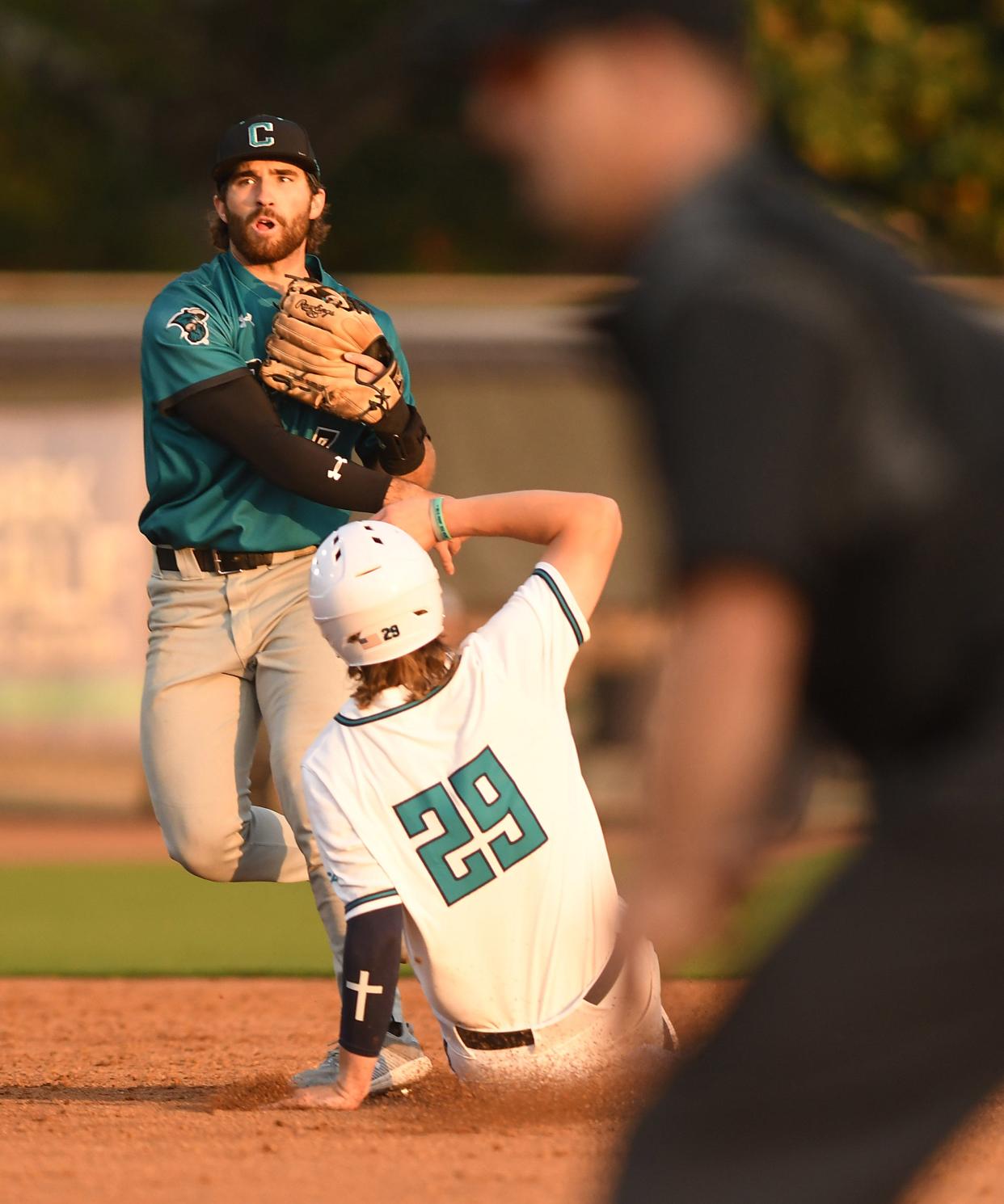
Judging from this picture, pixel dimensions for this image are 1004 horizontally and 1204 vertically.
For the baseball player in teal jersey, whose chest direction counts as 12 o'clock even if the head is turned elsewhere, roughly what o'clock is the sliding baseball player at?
The sliding baseball player is roughly at 11 o'clock from the baseball player in teal jersey.

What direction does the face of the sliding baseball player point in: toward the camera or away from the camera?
away from the camera

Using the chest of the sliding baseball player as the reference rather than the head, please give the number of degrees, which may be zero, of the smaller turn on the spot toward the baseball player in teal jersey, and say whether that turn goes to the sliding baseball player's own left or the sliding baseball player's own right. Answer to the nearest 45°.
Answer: approximately 45° to the sliding baseball player's own left

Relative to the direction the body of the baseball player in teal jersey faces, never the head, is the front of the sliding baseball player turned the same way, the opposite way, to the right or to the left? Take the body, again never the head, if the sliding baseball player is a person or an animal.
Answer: the opposite way

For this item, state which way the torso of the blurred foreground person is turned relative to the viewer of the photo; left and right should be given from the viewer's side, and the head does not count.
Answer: facing to the left of the viewer

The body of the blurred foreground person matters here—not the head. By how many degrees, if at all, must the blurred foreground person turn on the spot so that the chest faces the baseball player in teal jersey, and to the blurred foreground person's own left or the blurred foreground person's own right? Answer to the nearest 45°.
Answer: approximately 45° to the blurred foreground person's own right

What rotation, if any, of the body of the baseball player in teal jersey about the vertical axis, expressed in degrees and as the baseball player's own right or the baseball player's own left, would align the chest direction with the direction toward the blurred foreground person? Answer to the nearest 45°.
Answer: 0° — they already face them

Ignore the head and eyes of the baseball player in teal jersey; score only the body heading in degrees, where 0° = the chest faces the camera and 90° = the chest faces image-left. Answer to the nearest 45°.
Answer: approximately 0°

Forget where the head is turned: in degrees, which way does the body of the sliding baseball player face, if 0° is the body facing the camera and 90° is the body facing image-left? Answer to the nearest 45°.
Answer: approximately 180°
